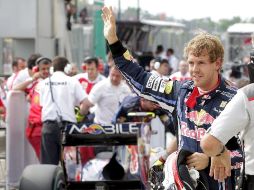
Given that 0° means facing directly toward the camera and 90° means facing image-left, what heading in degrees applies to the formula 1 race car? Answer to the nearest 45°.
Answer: approximately 225°
